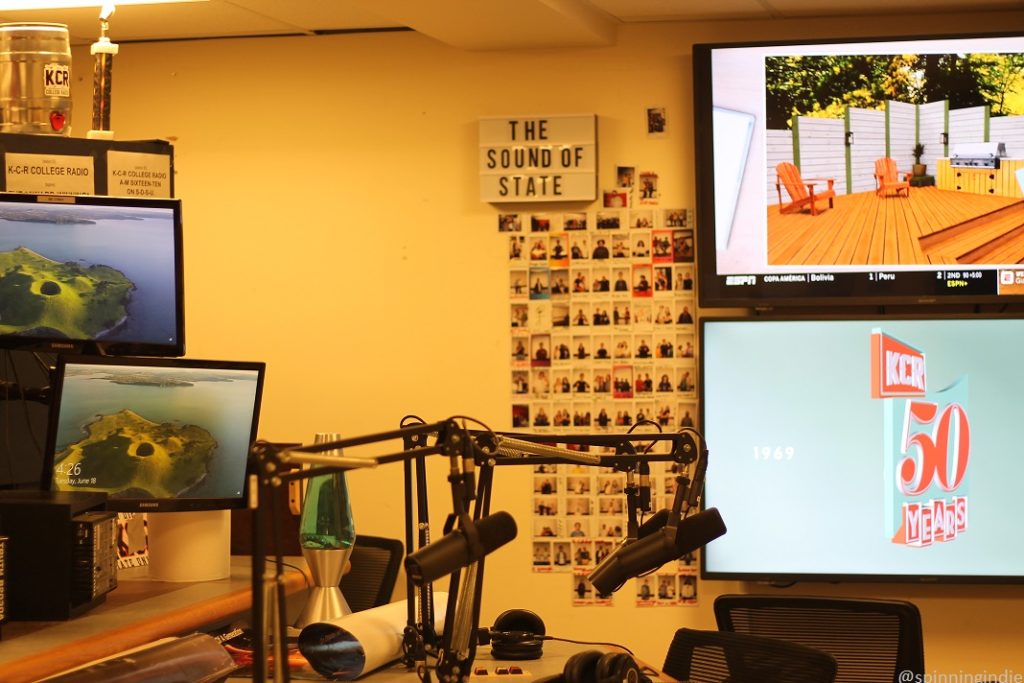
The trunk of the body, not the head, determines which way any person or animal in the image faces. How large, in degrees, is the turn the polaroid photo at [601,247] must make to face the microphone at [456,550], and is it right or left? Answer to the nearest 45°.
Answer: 0° — it already faces it

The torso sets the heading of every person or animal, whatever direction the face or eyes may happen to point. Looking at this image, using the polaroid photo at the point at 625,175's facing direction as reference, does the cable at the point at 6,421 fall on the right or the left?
on its right

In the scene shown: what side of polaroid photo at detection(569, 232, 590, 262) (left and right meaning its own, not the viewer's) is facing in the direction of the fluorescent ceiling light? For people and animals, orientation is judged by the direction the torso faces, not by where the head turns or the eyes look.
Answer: right

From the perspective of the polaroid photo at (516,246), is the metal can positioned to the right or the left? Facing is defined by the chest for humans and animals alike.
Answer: on its right

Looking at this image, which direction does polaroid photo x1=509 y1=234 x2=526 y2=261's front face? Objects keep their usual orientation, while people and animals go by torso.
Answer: toward the camera

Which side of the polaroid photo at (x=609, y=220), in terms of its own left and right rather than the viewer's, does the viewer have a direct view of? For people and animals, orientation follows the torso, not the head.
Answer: front

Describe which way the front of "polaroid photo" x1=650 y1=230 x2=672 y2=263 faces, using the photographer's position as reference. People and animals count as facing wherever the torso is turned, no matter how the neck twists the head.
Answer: facing the viewer

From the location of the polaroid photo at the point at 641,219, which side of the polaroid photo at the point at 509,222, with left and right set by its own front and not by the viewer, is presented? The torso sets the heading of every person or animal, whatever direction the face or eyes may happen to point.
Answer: left
